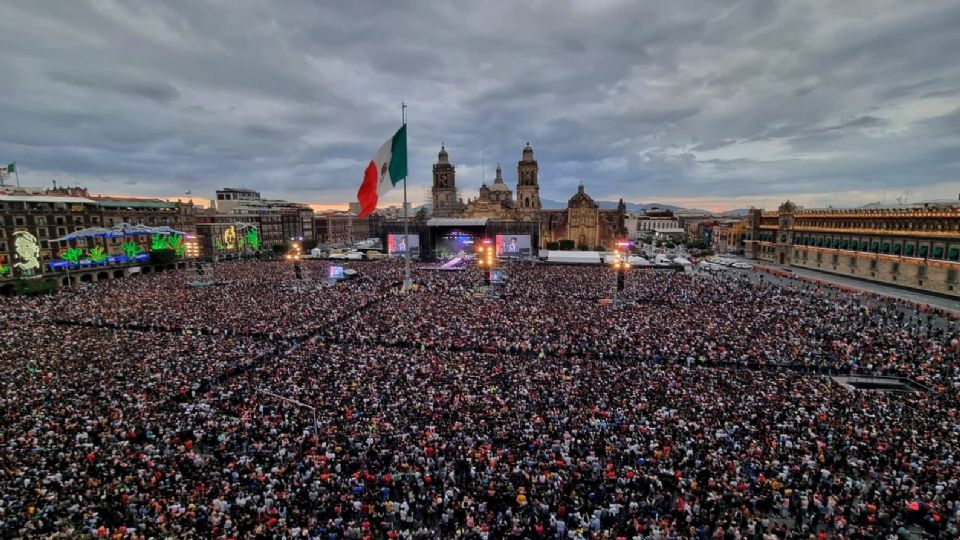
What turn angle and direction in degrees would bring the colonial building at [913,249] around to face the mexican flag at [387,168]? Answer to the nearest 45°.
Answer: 0° — it already faces it

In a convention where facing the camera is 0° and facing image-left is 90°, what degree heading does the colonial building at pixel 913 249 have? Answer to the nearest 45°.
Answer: approximately 45°

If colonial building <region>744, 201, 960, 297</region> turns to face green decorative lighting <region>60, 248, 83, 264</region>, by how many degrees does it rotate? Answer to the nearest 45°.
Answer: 0° — it already faces it
